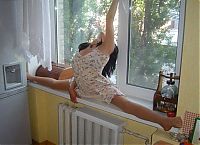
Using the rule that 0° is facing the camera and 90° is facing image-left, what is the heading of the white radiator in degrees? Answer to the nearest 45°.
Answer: approximately 45°
